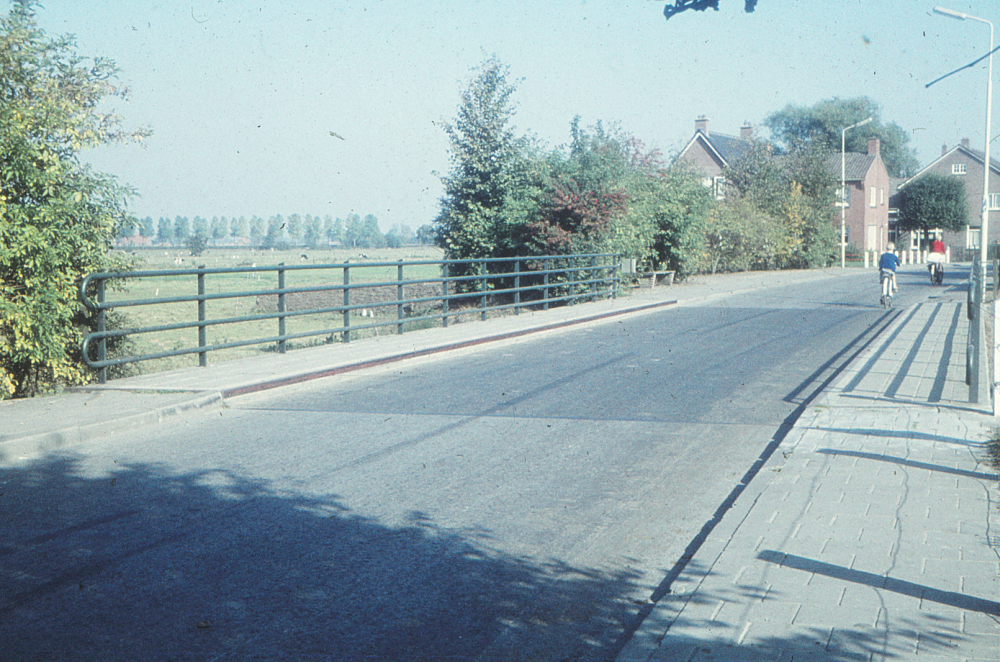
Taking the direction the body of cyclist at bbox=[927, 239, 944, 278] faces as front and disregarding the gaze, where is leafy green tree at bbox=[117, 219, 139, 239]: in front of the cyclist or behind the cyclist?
in front
